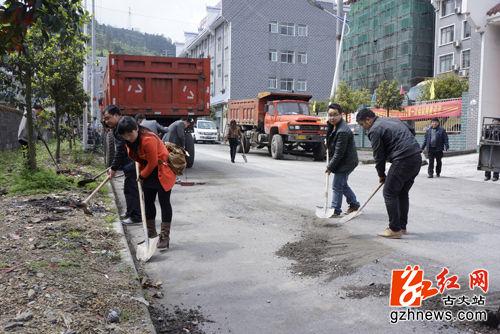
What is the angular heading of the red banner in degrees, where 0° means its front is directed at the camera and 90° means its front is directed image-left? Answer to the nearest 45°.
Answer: approximately 45°

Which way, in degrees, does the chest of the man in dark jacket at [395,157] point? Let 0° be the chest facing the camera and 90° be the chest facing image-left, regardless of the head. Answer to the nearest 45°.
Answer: approximately 90°

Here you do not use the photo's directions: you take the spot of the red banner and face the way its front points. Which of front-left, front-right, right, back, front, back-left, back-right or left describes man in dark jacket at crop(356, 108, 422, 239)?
front-left

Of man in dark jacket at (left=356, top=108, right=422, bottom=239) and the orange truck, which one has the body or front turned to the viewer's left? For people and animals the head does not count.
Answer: the man in dark jacket

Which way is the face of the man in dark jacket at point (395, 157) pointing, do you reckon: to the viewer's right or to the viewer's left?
to the viewer's left

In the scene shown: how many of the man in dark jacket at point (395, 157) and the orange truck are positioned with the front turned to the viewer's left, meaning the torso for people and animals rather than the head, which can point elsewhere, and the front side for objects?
1

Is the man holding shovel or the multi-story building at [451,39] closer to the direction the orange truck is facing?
the man holding shovel

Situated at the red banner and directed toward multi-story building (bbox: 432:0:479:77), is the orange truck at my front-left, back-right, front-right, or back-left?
back-left

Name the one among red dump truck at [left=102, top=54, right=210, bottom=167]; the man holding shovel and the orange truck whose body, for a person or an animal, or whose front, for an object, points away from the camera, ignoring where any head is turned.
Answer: the red dump truck

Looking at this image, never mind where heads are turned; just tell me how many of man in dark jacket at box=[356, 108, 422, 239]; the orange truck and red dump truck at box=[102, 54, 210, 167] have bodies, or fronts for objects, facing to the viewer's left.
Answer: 1

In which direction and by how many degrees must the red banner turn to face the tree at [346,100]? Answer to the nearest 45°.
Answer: approximately 90° to its right

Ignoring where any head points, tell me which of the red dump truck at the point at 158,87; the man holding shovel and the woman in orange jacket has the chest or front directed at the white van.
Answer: the red dump truck

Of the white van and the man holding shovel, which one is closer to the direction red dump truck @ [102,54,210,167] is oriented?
the white van

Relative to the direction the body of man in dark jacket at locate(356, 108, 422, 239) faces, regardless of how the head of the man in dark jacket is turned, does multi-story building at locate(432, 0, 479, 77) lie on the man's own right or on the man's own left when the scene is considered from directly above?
on the man's own right
